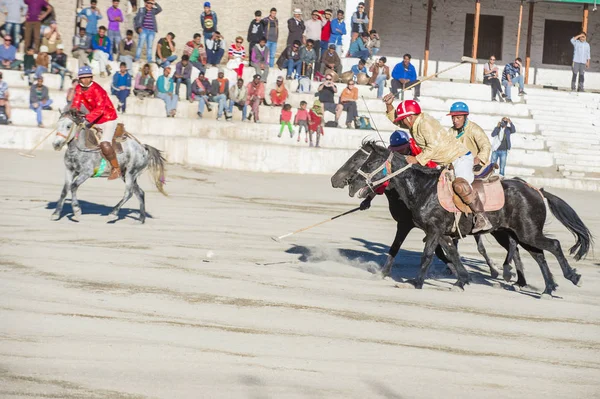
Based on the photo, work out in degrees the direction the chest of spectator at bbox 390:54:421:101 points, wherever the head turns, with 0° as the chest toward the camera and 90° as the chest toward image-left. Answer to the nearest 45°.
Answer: approximately 0°

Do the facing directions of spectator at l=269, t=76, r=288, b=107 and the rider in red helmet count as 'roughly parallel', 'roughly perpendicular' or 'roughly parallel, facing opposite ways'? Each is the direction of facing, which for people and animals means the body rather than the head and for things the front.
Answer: roughly perpendicular

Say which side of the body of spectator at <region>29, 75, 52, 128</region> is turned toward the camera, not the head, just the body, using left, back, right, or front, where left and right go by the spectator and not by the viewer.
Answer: front

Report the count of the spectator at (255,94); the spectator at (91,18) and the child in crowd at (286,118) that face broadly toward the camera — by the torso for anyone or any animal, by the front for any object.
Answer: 3

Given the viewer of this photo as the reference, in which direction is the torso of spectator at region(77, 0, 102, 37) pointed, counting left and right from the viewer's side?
facing the viewer

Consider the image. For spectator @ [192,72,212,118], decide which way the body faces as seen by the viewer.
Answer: toward the camera

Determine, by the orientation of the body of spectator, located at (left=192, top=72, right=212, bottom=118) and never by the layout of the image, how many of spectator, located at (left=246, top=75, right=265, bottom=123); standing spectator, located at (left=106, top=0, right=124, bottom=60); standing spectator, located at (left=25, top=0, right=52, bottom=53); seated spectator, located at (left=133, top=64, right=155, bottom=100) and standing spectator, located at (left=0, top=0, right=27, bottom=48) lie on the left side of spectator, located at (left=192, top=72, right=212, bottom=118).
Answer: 1

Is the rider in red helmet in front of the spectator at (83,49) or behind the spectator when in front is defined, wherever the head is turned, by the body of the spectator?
in front

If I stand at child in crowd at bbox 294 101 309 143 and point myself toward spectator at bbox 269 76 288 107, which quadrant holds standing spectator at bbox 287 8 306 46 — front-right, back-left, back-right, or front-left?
front-right

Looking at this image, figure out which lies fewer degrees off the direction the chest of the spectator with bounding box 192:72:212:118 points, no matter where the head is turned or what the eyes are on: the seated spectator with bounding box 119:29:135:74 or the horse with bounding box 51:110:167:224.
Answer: the horse

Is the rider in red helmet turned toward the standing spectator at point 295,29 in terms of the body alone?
no

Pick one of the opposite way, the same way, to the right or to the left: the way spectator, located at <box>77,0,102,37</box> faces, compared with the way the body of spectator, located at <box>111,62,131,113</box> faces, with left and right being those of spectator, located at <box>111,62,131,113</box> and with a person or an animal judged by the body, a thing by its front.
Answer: the same way

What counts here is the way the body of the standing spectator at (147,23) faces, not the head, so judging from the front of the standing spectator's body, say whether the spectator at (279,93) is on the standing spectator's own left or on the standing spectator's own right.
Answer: on the standing spectator's own left

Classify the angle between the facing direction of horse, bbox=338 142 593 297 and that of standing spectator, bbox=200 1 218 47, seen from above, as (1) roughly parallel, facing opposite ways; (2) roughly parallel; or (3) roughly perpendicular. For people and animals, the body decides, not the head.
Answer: roughly perpendicular

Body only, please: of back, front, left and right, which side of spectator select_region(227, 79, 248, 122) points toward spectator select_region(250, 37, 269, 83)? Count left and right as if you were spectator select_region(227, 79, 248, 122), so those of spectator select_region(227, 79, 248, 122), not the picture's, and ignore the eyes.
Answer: back

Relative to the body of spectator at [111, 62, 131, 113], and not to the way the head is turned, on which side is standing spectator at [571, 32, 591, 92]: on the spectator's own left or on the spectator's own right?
on the spectator's own left

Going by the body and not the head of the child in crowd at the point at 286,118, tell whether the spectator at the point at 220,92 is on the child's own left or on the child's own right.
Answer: on the child's own right

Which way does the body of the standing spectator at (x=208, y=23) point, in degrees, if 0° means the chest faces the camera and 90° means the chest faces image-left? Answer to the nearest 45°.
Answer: approximately 0°

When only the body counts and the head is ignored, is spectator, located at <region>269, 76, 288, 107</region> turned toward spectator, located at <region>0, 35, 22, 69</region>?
no

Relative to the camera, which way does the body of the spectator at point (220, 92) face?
toward the camera
